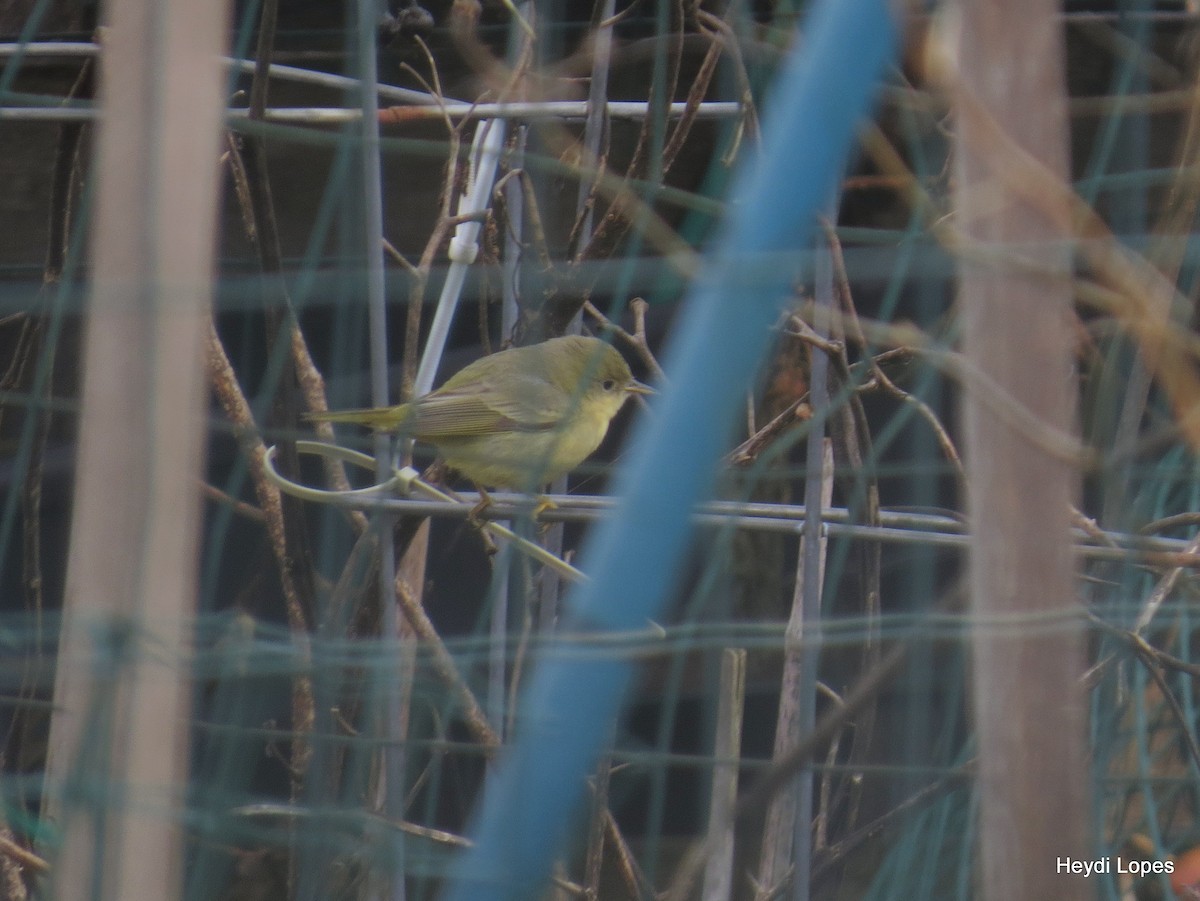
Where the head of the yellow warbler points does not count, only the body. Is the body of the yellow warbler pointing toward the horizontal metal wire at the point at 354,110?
no

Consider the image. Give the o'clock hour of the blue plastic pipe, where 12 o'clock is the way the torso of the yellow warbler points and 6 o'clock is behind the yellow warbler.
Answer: The blue plastic pipe is roughly at 3 o'clock from the yellow warbler.

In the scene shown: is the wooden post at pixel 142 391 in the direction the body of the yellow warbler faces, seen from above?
no

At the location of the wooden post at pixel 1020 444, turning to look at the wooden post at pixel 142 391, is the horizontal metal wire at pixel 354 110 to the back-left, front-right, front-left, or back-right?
front-right

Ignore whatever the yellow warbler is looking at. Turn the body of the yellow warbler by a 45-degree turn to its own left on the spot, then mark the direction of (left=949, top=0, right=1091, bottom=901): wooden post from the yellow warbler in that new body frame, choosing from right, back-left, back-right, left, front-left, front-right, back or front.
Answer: back-right

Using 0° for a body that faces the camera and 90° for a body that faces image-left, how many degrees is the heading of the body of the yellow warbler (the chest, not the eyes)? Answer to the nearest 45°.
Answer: approximately 270°
